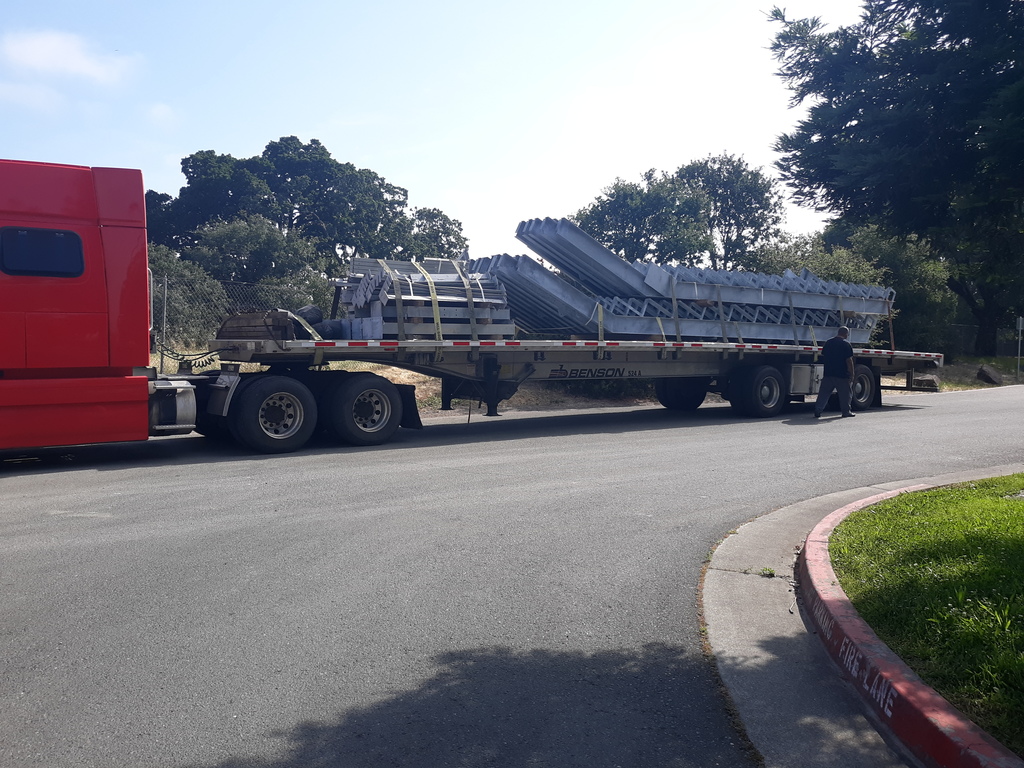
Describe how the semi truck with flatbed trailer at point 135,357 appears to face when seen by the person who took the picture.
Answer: facing the viewer and to the left of the viewer

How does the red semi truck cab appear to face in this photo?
to the viewer's left

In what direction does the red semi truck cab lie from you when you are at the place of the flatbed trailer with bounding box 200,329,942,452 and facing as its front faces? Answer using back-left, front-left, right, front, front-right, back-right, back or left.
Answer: front

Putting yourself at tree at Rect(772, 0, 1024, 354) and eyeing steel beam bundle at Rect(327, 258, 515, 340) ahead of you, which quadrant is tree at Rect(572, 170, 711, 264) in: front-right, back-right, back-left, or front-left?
front-right

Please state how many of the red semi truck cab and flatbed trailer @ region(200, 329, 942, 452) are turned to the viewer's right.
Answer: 0

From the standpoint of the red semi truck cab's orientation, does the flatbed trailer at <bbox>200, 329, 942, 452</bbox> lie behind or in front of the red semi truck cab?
behind

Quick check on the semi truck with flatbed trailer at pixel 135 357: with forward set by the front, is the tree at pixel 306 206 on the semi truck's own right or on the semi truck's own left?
on the semi truck's own right

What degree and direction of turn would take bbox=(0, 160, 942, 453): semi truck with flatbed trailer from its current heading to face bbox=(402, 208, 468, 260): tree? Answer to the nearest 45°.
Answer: approximately 135° to its right

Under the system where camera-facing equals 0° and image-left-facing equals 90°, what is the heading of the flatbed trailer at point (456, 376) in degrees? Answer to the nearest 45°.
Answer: approximately 45°

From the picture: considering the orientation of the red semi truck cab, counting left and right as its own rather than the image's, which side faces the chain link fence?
right

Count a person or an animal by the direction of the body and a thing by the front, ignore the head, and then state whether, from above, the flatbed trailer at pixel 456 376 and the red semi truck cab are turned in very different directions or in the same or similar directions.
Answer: same or similar directions
